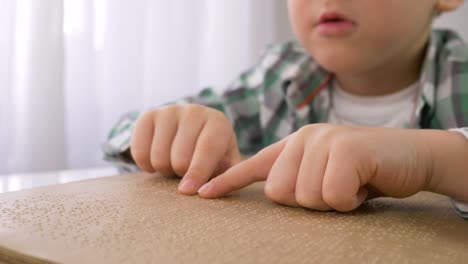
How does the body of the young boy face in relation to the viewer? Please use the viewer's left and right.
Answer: facing the viewer and to the left of the viewer
